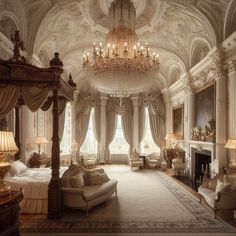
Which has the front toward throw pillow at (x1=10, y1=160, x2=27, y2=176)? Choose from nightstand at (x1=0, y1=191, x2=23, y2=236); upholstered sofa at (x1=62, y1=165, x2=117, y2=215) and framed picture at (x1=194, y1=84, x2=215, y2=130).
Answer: the framed picture

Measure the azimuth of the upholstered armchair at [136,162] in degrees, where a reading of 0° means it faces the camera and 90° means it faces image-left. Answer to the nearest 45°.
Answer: approximately 315°

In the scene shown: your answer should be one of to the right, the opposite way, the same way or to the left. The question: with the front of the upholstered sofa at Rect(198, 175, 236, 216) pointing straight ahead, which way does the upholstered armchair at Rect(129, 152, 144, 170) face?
to the left

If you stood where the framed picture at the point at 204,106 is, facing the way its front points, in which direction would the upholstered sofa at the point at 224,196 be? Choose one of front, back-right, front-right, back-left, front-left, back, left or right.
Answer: front-left

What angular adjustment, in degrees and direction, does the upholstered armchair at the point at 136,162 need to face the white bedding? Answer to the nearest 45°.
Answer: approximately 45° to its right

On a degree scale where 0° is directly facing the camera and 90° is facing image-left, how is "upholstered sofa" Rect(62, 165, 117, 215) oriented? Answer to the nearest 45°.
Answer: approximately 315°

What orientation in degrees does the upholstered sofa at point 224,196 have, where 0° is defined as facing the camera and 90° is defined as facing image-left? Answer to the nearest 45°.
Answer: approximately 45°

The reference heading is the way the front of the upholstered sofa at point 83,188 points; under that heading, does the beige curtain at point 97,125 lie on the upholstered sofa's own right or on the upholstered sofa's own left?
on the upholstered sofa's own left

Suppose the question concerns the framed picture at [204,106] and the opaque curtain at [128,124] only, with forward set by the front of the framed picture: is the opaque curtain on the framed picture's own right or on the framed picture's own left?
on the framed picture's own right

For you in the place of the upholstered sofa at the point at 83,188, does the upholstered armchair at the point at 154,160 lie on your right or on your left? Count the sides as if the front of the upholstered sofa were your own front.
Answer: on your left

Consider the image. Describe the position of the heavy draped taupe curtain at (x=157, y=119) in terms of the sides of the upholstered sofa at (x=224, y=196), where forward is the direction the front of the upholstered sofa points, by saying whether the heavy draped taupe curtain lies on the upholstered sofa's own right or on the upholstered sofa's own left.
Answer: on the upholstered sofa's own right

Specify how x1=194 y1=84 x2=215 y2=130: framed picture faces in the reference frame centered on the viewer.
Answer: facing the viewer and to the left of the viewer
